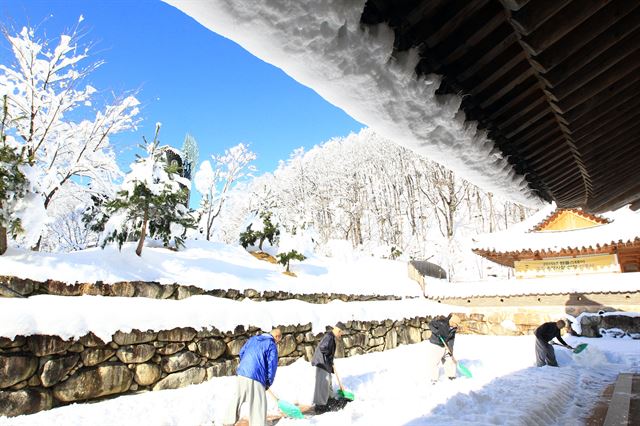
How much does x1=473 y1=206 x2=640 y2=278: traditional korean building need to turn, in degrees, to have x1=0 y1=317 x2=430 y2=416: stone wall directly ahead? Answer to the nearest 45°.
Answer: approximately 45° to its right

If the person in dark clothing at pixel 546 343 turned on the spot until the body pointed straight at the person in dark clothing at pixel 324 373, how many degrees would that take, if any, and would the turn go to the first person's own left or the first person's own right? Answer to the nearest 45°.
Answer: approximately 135° to the first person's own right

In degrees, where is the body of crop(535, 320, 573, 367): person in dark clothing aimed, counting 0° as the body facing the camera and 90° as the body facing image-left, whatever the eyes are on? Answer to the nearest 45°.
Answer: approximately 270°

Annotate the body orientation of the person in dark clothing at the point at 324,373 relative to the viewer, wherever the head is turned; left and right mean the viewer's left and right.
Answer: facing to the right of the viewer

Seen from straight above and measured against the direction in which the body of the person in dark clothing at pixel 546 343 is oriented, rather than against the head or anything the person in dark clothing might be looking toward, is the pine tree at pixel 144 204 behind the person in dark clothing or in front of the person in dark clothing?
behind

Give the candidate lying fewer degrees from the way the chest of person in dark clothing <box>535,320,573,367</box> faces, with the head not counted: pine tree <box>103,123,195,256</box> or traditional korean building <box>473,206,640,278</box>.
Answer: the traditional korean building

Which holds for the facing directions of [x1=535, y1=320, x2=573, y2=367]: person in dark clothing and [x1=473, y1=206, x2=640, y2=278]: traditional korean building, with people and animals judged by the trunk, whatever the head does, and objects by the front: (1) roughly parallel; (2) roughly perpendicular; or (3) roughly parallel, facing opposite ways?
roughly perpendicular

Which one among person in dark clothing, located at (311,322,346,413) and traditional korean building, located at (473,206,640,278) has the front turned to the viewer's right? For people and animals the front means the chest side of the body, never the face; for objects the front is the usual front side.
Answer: the person in dark clothing

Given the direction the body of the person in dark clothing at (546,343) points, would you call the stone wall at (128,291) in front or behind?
behind

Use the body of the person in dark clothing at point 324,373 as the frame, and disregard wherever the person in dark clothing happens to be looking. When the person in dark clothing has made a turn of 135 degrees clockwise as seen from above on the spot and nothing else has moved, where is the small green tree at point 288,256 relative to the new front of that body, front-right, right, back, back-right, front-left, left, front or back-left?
back-right

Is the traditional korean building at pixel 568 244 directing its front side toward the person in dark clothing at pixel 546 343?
yes

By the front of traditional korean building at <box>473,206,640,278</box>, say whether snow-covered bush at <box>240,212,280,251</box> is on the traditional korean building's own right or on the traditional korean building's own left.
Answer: on the traditional korean building's own right
